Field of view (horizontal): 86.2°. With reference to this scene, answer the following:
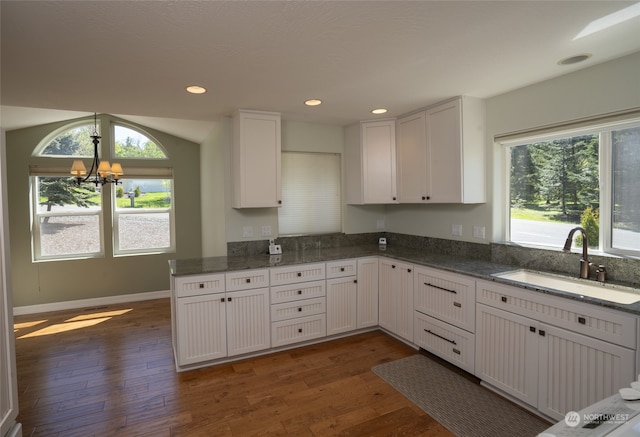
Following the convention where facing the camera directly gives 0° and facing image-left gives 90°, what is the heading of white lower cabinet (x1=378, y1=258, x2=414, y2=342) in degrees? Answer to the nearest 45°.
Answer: approximately 45°

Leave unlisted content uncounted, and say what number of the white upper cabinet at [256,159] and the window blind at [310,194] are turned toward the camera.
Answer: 2

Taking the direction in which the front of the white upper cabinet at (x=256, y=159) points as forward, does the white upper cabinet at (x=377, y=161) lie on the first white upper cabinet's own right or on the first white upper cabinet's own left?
on the first white upper cabinet's own left

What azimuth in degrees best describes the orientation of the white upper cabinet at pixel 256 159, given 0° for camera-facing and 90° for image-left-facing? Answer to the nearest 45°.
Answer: approximately 0°

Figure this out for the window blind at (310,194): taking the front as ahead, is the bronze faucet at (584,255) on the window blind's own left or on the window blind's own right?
on the window blind's own left

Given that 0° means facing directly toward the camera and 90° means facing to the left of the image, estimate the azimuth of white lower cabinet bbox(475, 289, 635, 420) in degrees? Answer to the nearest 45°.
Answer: approximately 45°
